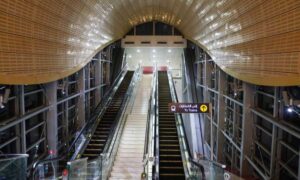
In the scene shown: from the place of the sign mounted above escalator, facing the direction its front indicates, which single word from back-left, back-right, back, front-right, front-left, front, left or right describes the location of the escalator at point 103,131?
back-right

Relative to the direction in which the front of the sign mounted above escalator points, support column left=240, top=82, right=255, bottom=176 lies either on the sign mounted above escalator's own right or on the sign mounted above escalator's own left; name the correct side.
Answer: on the sign mounted above escalator's own left

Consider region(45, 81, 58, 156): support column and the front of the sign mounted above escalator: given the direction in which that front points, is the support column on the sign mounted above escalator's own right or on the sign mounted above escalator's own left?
on the sign mounted above escalator's own right
